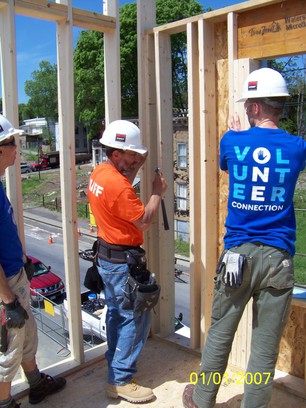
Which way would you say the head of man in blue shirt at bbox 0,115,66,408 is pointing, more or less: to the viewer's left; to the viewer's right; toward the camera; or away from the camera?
to the viewer's right

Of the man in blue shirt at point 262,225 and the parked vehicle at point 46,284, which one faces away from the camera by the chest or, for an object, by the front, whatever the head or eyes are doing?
the man in blue shirt

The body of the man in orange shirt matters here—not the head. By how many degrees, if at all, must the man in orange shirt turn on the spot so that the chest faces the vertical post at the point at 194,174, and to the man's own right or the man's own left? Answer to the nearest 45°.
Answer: approximately 45° to the man's own left

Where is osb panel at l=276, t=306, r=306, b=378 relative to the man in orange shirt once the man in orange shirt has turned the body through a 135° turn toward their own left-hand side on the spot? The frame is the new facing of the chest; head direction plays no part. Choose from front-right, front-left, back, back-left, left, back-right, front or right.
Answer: back-right

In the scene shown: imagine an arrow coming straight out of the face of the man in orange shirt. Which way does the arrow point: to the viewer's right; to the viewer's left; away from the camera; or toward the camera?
to the viewer's right

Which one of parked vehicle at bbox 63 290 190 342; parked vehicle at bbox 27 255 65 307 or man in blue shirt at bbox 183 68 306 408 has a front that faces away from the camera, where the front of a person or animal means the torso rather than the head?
the man in blue shirt

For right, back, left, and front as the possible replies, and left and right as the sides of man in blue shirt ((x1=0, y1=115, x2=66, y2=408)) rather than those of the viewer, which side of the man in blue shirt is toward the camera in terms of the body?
right

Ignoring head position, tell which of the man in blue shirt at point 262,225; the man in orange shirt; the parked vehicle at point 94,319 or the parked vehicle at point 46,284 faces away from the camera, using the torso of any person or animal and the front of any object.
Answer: the man in blue shirt

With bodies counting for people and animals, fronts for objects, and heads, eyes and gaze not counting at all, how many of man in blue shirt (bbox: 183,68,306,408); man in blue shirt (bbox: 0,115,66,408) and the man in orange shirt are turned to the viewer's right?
2

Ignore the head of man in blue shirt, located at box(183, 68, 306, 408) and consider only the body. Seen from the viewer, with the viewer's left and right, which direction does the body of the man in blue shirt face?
facing away from the viewer

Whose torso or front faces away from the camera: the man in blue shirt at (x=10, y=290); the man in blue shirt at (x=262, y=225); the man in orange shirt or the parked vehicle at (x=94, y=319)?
the man in blue shirt at (x=262, y=225)

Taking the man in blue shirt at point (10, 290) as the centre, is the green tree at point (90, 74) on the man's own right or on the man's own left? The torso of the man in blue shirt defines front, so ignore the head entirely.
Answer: on the man's own left

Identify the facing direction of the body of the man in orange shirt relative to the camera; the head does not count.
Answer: to the viewer's right
